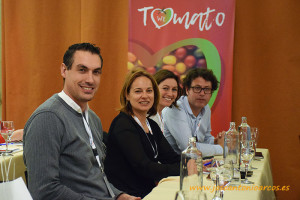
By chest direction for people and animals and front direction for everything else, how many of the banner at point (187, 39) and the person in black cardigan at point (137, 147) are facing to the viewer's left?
0

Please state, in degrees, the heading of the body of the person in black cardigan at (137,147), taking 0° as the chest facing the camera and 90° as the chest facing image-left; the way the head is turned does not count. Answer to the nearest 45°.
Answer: approximately 315°

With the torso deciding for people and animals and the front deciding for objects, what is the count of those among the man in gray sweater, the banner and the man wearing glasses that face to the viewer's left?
0

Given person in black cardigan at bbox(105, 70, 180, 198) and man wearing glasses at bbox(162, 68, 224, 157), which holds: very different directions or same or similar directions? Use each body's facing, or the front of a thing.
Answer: same or similar directions

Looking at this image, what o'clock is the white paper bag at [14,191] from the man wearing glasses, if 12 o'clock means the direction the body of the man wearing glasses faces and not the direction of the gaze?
The white paper bag is roughly at 2 o'clock from the man wearing glasses.

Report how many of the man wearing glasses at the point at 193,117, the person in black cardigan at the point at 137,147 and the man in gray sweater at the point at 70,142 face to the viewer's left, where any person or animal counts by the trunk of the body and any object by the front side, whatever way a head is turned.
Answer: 0

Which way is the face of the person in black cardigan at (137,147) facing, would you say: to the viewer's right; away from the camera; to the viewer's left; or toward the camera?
toward the camera

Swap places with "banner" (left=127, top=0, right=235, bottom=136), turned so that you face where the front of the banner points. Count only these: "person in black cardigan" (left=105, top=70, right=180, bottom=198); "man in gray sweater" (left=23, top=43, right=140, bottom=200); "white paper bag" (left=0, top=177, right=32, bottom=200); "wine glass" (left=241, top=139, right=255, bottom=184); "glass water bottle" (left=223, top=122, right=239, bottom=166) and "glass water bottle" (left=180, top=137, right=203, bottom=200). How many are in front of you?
6

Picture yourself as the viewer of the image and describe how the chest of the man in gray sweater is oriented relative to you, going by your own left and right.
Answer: facing the viewer and to the right of the viewer

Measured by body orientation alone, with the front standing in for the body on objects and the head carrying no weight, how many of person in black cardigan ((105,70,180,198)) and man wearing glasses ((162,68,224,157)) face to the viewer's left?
0

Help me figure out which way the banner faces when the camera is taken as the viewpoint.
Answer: facing the viewer
